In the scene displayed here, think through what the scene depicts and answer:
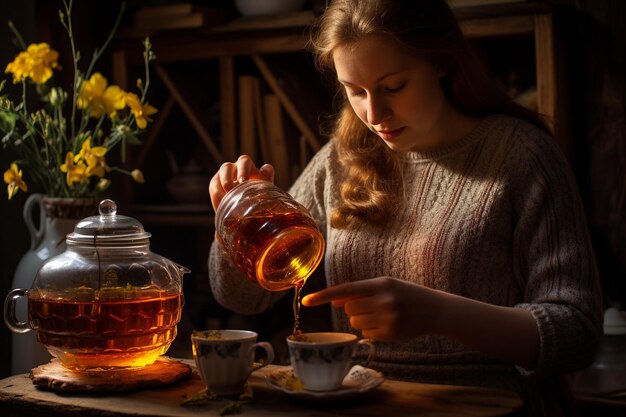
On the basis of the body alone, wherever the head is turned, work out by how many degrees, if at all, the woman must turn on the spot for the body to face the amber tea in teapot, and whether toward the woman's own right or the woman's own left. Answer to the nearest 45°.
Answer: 0° — they already face it

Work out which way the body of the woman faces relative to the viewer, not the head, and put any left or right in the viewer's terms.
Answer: facing the viewer and to the left of the viewer

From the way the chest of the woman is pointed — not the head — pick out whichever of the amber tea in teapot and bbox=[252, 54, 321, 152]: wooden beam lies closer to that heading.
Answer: the amber tea in teapot

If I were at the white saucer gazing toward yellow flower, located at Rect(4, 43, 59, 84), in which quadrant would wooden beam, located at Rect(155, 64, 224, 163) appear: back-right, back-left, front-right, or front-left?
front-right

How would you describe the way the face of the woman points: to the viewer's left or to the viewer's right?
to the viewer's left

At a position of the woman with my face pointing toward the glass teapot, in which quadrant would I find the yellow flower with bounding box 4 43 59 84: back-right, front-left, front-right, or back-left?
front-right

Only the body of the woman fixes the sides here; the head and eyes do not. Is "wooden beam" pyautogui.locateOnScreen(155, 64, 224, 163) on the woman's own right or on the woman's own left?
on the woman's own right

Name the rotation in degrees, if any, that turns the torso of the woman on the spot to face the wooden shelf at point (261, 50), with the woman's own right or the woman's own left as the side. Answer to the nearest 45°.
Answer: approximately 90° to the woman's own right
